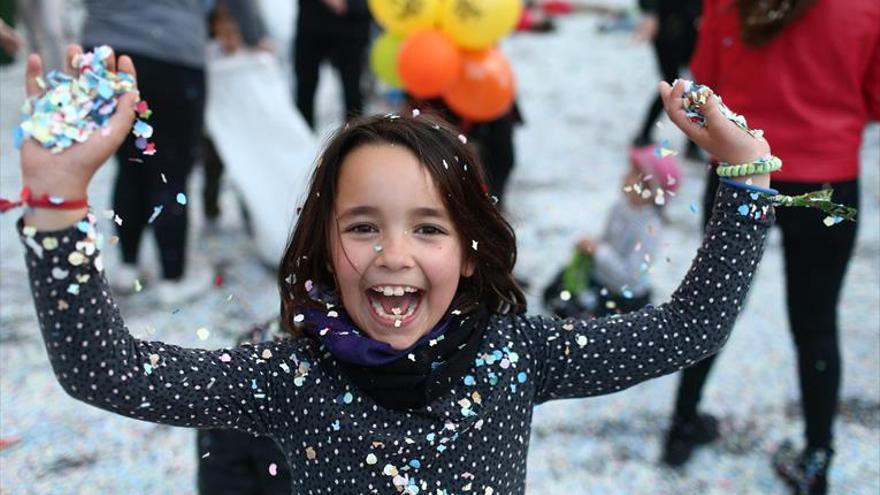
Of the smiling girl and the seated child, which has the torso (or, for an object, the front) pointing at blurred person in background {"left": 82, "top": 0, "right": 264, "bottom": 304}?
the seated child

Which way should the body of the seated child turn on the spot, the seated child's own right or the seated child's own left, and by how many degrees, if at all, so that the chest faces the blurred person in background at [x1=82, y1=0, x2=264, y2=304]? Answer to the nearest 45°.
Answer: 0° — they already face them

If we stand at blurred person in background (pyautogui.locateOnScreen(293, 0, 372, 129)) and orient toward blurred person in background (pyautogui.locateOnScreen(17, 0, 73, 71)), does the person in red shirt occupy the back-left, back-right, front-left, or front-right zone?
back-left

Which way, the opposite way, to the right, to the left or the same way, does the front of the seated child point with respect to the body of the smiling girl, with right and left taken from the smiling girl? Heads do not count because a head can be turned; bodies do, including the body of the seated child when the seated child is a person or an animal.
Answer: to the right

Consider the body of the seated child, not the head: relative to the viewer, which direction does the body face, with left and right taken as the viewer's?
facing to the left of the viewer

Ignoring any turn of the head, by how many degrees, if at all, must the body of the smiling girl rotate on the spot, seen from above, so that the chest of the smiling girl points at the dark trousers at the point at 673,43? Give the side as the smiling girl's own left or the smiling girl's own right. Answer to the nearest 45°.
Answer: approximately 180°

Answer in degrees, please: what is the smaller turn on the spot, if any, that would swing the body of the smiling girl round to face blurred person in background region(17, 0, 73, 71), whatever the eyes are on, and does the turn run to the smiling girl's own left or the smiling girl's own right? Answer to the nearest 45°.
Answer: approximately 135° to the smiling girl's own right

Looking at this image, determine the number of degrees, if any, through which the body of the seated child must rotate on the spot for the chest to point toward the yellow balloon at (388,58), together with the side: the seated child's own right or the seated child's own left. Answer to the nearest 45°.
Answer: approximately 45° to the seated child's own right

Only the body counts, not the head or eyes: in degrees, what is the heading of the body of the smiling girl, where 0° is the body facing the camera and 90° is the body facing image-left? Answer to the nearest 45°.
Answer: approximately 0°

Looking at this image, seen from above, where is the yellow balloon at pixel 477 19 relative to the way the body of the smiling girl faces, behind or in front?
behind

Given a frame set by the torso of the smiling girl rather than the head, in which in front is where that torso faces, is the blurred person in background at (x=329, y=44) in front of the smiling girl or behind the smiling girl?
behind
